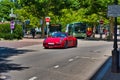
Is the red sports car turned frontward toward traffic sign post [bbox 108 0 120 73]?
no

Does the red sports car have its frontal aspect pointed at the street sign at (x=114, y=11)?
no
